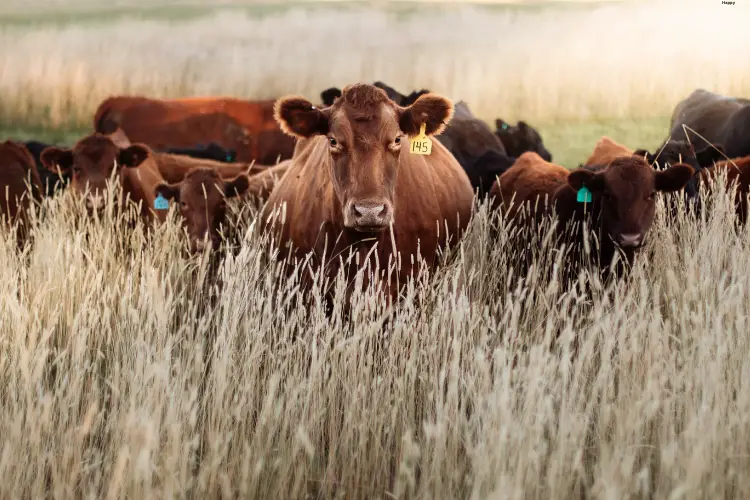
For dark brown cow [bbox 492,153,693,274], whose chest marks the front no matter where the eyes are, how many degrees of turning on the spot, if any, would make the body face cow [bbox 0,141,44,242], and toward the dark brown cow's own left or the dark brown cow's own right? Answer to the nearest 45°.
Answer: approximately 135° to the dark brown cow's own right

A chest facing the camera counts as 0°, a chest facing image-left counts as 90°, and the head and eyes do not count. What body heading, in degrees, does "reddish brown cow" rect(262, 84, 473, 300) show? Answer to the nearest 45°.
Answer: approximately 0°

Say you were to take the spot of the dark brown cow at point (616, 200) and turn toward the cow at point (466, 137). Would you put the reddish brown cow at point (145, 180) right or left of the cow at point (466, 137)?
left

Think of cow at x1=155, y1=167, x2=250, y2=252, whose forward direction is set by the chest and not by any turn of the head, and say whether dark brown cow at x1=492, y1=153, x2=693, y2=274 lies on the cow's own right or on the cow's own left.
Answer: on the cow's own left

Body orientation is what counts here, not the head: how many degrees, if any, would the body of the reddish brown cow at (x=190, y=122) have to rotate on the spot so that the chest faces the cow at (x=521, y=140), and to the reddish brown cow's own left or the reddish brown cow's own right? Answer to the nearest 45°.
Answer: approximately 45° to the reddish brown cow's own right

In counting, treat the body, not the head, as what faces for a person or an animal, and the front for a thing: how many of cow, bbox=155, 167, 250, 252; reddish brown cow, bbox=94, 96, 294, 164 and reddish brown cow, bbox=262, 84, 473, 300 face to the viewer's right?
1

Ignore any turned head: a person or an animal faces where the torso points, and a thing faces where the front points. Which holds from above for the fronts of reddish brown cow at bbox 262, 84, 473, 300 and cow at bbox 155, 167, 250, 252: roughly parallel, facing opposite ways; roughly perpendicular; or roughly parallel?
roughly parallel

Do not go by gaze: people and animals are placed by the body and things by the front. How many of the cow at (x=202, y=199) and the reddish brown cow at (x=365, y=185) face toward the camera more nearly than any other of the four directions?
2

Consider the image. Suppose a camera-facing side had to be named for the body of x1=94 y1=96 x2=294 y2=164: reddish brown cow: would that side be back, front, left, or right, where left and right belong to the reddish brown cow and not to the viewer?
right

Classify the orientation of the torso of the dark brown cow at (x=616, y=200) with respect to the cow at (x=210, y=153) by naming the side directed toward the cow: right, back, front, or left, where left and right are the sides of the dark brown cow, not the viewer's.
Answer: back

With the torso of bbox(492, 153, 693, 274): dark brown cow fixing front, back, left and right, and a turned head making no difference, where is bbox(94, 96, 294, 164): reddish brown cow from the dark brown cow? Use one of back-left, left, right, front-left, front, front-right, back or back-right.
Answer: back

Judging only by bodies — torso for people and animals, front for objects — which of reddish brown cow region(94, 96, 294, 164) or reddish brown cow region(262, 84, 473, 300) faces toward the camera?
reddish brown cow region(262, 84, 473, 300)

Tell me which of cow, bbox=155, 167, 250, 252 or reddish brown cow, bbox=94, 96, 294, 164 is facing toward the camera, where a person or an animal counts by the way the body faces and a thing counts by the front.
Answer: the cow

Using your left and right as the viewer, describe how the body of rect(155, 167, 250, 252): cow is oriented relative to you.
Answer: facing the viewer

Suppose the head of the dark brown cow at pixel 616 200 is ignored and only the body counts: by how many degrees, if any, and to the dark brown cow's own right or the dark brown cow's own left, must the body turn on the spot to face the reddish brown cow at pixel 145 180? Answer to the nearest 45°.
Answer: approximately 135° to the dark brown cow's own right
